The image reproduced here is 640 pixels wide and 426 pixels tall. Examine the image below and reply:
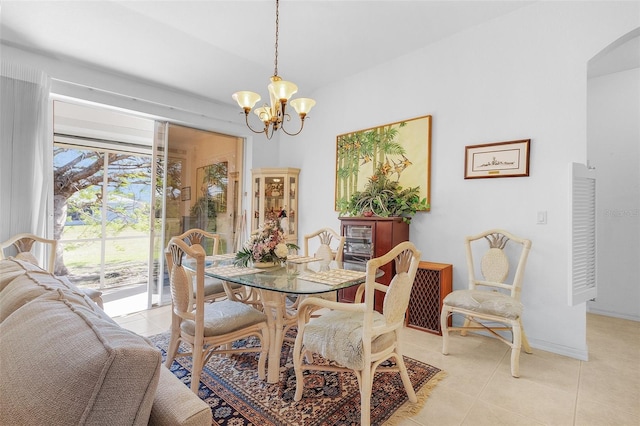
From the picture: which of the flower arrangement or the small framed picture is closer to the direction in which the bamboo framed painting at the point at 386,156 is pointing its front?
the flower arrangement

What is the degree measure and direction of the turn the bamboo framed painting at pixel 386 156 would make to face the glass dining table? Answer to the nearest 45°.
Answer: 0° — it already faces it

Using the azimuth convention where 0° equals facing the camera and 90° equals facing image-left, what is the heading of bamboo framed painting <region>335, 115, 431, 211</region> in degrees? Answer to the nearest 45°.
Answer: approximately 45°

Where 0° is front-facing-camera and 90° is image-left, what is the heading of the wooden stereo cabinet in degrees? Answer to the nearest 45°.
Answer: approximately 45°

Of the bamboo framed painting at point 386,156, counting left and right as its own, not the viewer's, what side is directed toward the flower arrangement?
front

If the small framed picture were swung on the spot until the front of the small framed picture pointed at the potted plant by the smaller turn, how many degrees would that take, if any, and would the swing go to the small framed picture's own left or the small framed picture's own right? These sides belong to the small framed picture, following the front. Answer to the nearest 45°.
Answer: approximately 45° to the small framed picture's own right
